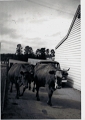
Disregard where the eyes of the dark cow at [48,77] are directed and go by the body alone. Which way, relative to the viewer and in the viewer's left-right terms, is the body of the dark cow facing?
facing the viewer and to the right of the viewer

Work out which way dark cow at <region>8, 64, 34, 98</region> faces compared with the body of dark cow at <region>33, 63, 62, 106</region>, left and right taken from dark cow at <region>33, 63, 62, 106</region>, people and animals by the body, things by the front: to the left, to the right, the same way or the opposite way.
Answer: the same way

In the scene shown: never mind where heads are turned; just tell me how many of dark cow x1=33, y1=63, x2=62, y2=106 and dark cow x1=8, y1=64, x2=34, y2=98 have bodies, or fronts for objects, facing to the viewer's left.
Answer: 0

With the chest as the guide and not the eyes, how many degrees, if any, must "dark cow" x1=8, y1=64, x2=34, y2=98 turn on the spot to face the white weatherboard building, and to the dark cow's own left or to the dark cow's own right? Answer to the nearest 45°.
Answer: approximately 45° to the dark cow's own left
